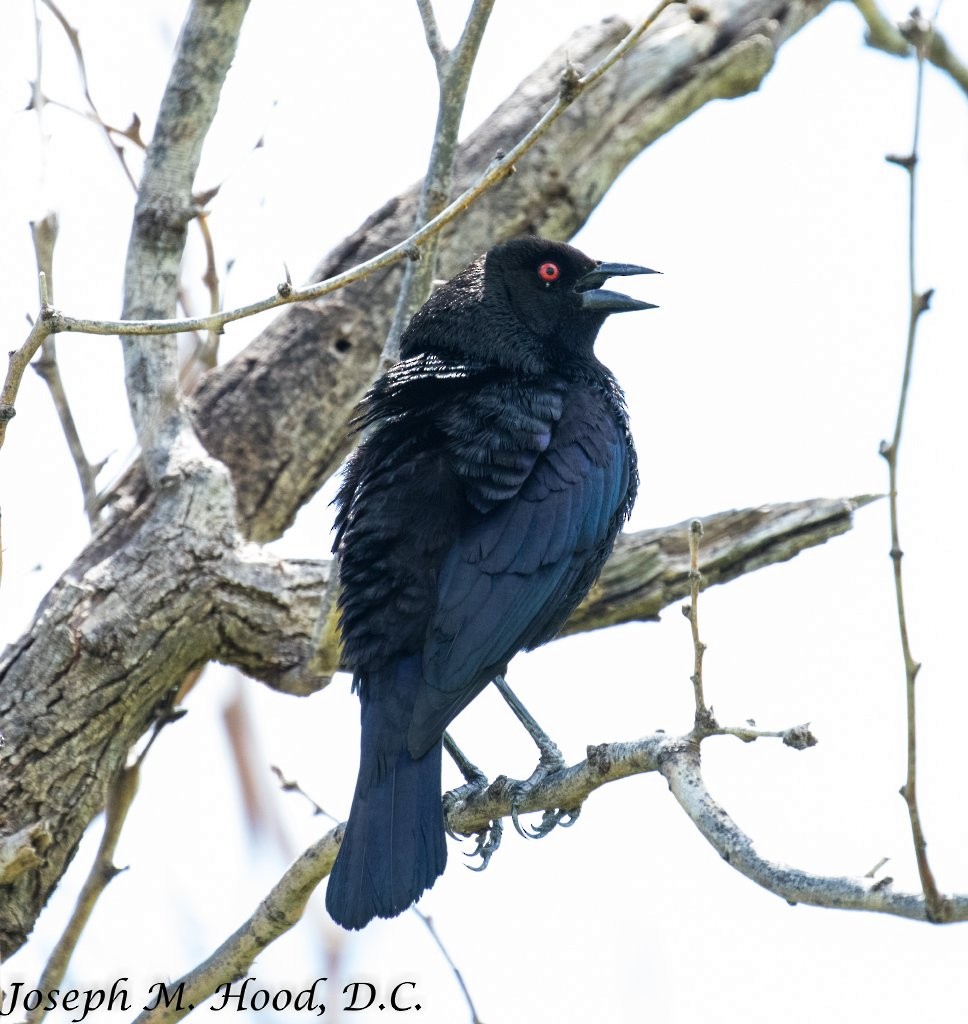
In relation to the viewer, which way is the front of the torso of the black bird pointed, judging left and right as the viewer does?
facing away from the viewer and to the right of the viewer

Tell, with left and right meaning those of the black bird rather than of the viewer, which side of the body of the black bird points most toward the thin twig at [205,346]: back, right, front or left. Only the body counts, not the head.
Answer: left
